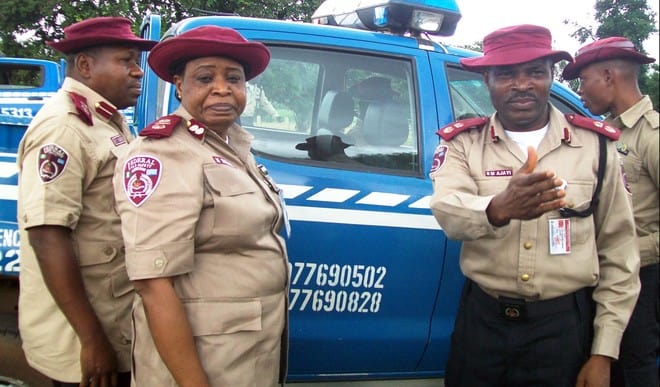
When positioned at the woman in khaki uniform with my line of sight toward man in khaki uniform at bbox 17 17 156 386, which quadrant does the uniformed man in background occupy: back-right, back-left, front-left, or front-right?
back-right

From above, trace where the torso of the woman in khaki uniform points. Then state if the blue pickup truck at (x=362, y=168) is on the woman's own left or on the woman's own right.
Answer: on the woman's own left

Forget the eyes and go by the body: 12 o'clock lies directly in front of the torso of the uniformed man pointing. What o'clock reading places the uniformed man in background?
The uniformed man in background is roughly at 7 o'clock from the uniformed man pointing.

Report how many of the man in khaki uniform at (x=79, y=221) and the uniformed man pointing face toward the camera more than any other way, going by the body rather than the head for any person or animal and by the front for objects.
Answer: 1

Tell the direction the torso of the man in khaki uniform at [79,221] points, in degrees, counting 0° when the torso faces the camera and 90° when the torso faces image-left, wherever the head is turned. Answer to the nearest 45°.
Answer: approximately 270°

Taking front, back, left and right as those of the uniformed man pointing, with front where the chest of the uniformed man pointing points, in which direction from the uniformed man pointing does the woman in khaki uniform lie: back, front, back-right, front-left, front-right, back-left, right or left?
front-right

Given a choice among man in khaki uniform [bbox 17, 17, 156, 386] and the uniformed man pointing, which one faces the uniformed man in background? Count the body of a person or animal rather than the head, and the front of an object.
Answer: the man in khaki uniform

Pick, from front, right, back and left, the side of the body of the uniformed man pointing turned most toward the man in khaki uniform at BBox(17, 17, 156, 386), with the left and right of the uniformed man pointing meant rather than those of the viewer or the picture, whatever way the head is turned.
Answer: right

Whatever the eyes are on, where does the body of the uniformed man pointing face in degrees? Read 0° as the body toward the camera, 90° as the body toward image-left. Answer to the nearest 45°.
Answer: approximately 0°

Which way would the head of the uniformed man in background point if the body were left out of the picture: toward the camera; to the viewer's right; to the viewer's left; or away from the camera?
to the viewer's left

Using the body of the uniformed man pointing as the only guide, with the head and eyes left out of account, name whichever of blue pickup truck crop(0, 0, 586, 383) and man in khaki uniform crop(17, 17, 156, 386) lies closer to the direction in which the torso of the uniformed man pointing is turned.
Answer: the man in khaki uniform

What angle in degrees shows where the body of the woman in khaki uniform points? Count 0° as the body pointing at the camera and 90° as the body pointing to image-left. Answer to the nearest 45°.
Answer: approximately 315°
